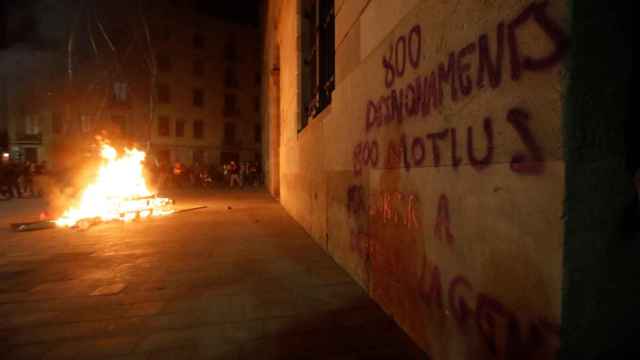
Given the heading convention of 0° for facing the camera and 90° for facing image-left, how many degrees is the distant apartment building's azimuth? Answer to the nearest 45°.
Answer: approximately 0°

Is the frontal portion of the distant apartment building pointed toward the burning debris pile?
yes
